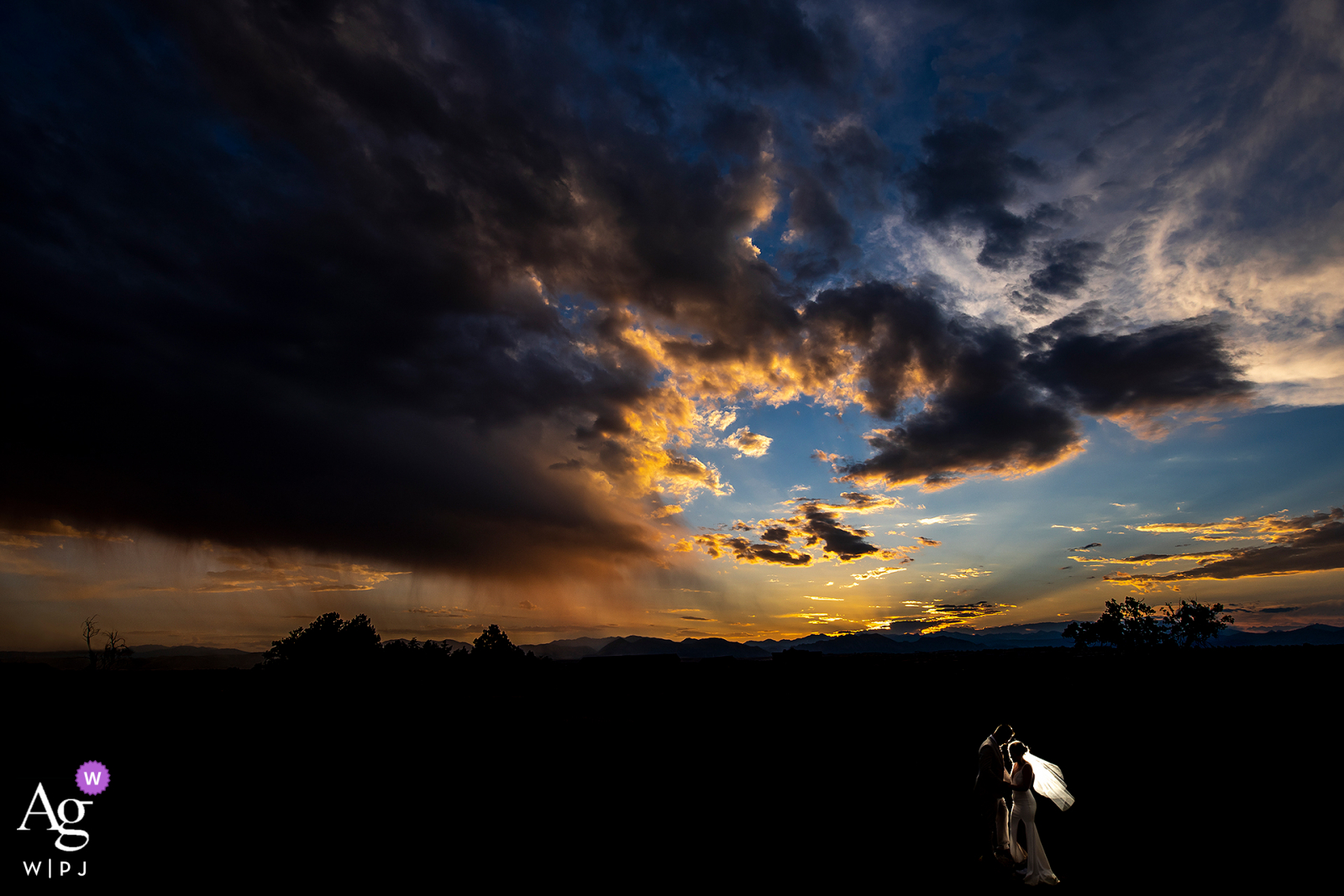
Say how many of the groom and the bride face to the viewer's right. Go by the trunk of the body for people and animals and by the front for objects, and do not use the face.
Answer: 1

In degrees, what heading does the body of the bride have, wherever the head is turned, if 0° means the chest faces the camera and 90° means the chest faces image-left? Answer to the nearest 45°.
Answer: approximately 90°

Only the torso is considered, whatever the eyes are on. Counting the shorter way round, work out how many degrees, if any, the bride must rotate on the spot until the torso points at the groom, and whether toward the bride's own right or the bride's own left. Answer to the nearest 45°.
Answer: approximately 45° to the bride's own right

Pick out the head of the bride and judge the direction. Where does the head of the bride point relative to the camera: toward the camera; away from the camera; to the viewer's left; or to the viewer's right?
to the viewer's left

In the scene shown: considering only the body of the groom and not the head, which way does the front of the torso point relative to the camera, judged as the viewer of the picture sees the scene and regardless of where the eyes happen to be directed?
to the viewer's right

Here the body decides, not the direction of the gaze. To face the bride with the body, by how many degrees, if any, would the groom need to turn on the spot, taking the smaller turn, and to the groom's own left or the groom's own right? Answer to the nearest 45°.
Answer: approximately 45° to the groom's own right

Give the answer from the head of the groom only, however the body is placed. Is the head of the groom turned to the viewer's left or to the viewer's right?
to the viewer's right

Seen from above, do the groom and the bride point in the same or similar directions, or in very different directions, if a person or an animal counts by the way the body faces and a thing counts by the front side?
very different directions
